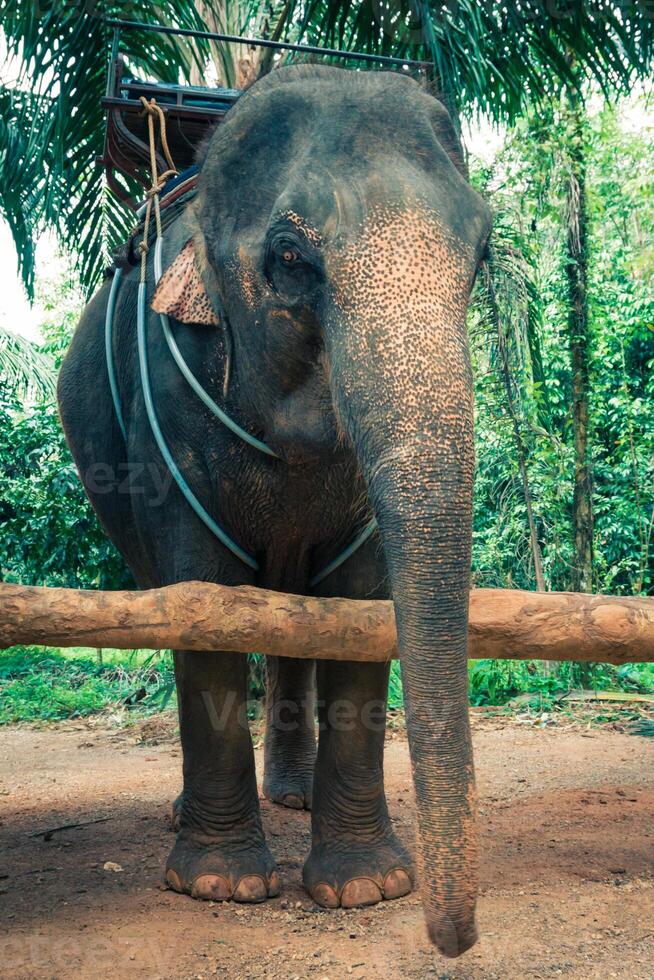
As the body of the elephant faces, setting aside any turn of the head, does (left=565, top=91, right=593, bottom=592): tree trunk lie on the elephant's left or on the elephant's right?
on the elephant's left

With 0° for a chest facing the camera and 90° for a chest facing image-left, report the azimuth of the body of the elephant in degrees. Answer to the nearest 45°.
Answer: approximately 315°

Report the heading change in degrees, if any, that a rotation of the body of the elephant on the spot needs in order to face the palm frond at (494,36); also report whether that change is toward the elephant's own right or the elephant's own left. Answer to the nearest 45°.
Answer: approximately 135° to the elephant's own left
